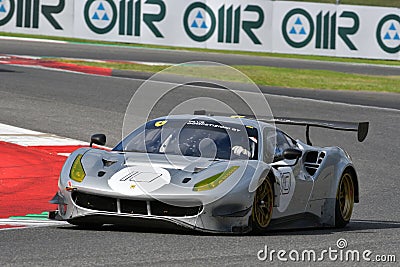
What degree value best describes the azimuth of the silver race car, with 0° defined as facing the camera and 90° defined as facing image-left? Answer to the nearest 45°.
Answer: approximately 45°

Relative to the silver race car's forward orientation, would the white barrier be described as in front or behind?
behind
